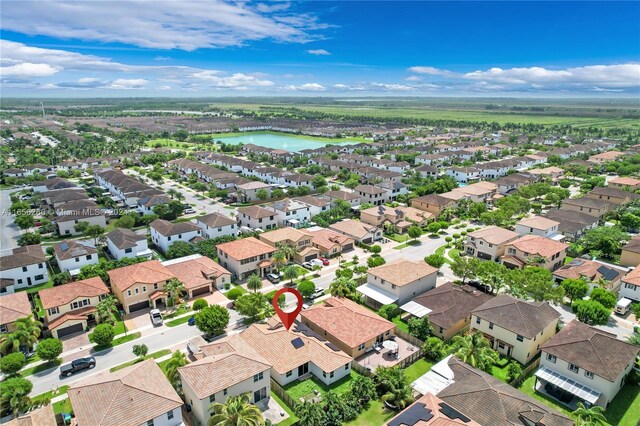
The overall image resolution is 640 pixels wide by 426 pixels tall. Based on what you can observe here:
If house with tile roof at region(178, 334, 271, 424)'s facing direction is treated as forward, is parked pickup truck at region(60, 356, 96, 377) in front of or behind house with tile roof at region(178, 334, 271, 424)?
in front

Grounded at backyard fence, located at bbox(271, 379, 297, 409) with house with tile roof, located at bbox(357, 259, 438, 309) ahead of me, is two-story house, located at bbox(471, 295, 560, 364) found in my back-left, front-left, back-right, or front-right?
front-right

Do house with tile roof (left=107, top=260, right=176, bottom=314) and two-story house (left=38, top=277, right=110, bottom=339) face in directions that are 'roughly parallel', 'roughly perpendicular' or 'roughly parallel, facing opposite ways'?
roughly parallel

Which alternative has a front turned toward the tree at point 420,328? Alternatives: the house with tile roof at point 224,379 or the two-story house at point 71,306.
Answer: the two-story house

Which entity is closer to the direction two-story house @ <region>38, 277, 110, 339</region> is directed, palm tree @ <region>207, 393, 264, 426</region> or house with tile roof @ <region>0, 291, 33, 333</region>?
the palm tree

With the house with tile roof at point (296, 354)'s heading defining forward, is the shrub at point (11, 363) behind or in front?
in front

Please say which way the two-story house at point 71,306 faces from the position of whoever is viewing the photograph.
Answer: facing the viewer and to the right of the viewer

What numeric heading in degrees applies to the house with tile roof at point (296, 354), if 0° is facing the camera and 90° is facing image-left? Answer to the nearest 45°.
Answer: approximately 135°

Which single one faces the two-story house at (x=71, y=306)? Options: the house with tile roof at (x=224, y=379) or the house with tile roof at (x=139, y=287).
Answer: the house with tile roof at (x=224, y=379)

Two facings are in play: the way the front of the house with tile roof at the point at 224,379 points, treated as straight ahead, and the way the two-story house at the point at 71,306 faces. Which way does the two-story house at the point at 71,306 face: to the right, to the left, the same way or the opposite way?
the opposite way

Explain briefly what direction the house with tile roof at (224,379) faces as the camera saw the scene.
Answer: facing away from the viewer and to the left of the viewer

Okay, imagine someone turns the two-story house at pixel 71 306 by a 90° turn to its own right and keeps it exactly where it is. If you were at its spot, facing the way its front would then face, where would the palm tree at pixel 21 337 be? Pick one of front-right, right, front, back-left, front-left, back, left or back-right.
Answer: front

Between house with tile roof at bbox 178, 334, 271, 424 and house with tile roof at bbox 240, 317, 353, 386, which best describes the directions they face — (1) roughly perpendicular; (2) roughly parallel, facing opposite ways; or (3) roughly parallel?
roughly parallel

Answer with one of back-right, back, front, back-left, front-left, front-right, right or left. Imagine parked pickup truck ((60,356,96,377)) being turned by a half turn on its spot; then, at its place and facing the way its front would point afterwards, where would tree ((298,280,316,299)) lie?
back-left

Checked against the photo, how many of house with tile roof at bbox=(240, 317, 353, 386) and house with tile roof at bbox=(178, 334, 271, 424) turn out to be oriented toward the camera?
0
